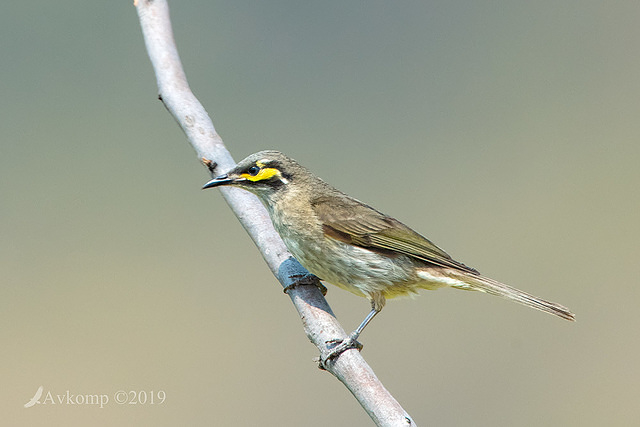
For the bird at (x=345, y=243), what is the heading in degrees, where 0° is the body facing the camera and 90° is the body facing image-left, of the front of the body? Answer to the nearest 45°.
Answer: approximately 90°
